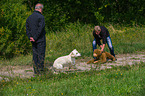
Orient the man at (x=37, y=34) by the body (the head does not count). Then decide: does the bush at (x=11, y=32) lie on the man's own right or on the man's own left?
on the man's own left

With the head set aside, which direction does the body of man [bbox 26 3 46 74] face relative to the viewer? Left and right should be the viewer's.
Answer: facing away from the viewer and to the right of the viewer
